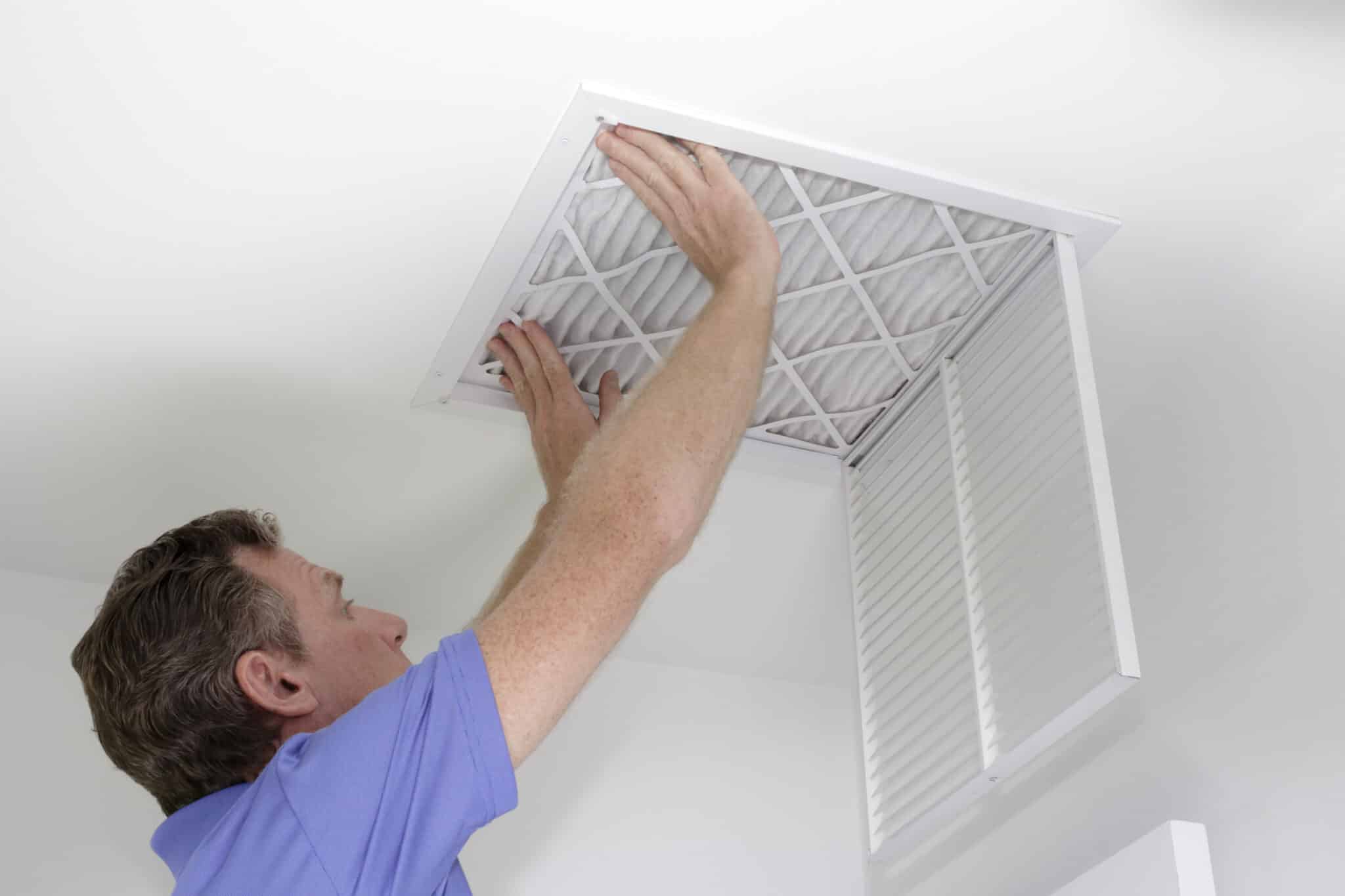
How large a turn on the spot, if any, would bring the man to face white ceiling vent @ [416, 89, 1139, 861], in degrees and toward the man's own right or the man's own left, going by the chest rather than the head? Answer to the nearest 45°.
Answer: approximately 45° to the man's own right

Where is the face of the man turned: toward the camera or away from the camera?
away from the camera

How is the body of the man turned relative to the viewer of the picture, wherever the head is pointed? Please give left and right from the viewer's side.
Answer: facing away from the viewer and to the right of the viewer
